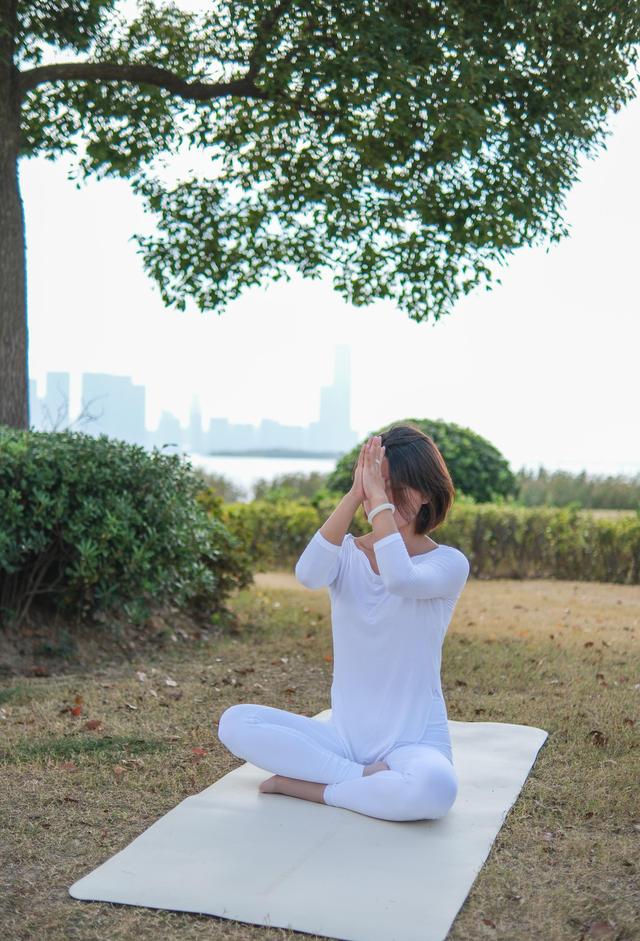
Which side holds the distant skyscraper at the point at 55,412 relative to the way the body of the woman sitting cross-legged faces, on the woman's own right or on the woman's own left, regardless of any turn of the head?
on the woman's own right

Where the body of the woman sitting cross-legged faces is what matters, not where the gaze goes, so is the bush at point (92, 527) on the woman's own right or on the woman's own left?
on the woman's own right

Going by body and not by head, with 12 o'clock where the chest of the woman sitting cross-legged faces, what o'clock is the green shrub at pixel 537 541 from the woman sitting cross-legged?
The green shrub is roughly at 5 o'clock from the woman sitting cross-legged.

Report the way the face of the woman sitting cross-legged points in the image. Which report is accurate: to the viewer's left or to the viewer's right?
to the viewer's left

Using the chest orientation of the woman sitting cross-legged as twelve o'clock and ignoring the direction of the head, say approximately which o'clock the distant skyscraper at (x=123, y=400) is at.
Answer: The distant skyscraper is roughly at 4 o'clock from the woman sitting cross-legged.

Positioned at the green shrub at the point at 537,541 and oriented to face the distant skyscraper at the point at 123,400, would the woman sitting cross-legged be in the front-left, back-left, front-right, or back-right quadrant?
back-left

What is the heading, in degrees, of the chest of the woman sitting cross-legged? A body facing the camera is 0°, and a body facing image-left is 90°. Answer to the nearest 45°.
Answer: approximately 45°
